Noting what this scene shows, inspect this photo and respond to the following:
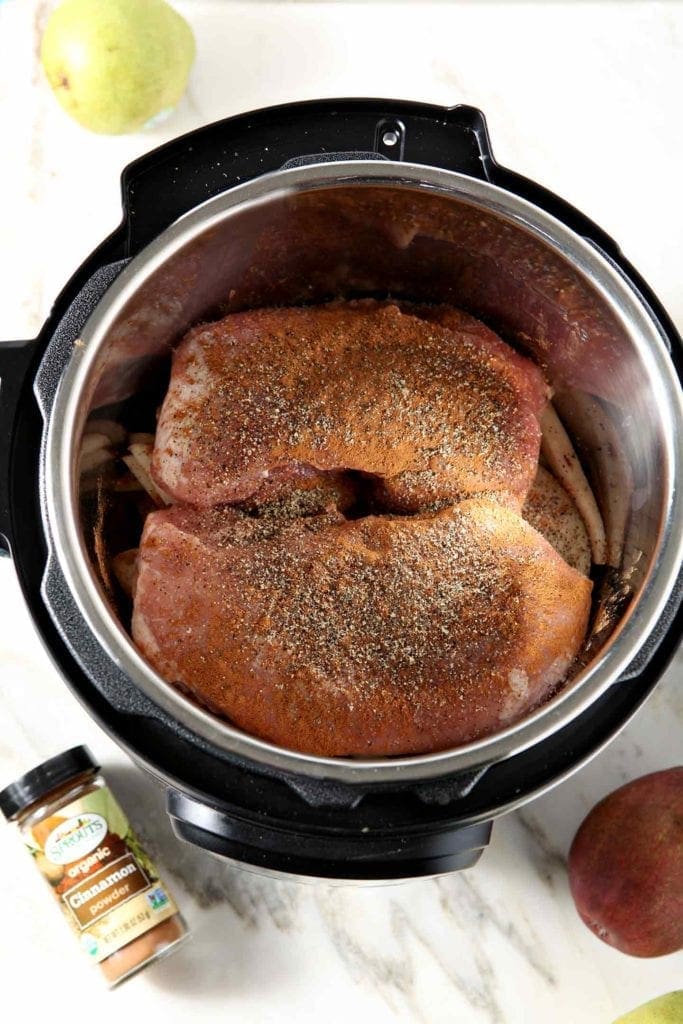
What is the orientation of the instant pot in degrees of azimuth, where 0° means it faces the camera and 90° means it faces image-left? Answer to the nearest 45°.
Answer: approximately 0°
